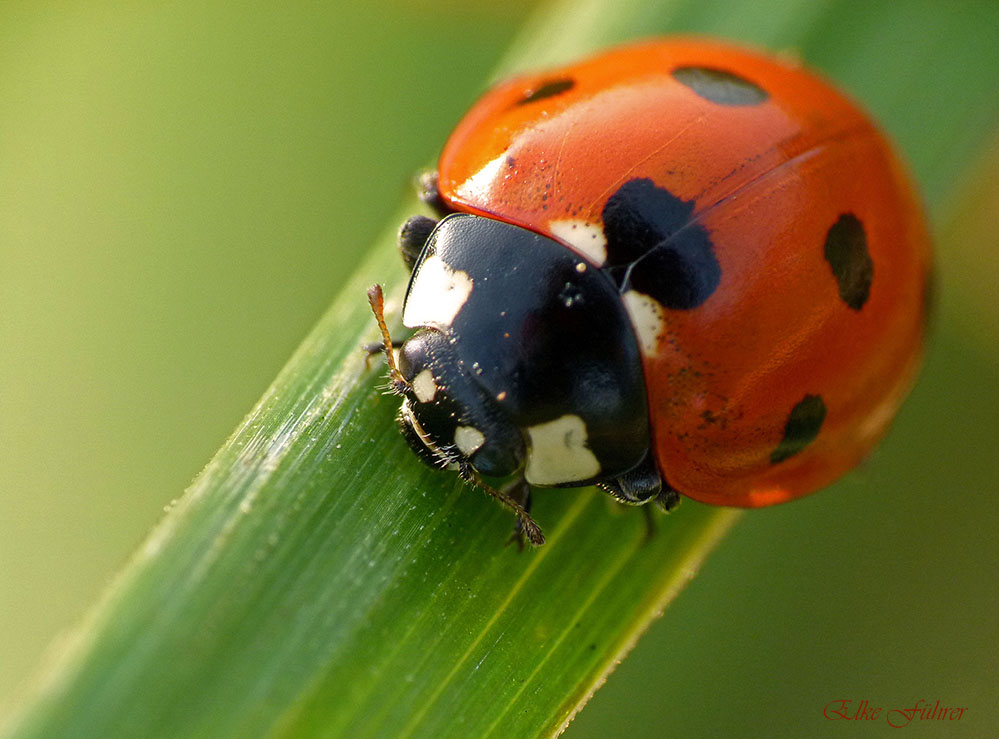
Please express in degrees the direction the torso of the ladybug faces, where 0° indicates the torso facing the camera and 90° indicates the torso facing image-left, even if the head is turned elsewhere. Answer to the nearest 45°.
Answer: approximately 45°
